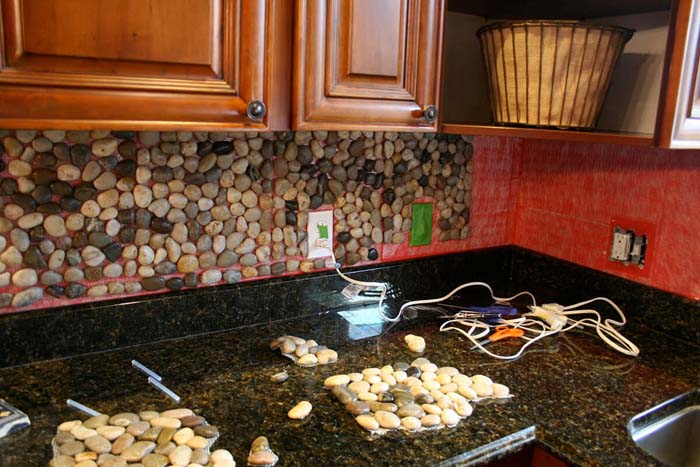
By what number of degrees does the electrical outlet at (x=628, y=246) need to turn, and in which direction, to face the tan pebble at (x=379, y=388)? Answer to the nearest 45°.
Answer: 0° — it already faces it

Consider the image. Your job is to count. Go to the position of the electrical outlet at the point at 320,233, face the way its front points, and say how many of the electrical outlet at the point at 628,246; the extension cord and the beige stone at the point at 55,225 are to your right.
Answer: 1

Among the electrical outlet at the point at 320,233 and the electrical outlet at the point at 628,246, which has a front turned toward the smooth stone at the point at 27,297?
the electrical outlet at the point at 628,246

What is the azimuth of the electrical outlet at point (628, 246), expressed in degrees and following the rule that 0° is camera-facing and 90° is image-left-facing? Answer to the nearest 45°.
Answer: approximately 45°

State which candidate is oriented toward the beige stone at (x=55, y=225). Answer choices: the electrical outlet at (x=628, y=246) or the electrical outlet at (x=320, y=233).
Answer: the electrical outlet at (x=628, y=246)

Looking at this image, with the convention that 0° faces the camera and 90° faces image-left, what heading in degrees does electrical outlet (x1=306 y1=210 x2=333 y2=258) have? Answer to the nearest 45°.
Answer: approximately 315°

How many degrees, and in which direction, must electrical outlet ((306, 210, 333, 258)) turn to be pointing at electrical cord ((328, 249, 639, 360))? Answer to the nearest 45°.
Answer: approximately 45° to its left

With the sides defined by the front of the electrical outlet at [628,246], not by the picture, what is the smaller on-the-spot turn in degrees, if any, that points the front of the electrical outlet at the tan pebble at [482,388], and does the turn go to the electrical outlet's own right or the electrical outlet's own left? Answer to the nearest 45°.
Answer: approximately 45° to the electrical outlet's own left

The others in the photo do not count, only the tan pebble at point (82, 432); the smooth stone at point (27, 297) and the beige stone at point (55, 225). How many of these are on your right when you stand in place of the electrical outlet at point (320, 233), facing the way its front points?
3

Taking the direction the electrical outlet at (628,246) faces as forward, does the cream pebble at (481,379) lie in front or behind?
in front

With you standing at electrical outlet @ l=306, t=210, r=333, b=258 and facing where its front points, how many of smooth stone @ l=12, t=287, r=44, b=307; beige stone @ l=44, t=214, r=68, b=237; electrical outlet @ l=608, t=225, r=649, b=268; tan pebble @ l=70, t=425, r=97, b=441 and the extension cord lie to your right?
3

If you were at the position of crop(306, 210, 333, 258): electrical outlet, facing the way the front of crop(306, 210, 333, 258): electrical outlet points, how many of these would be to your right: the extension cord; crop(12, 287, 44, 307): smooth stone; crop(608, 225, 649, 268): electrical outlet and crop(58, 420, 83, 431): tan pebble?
2
